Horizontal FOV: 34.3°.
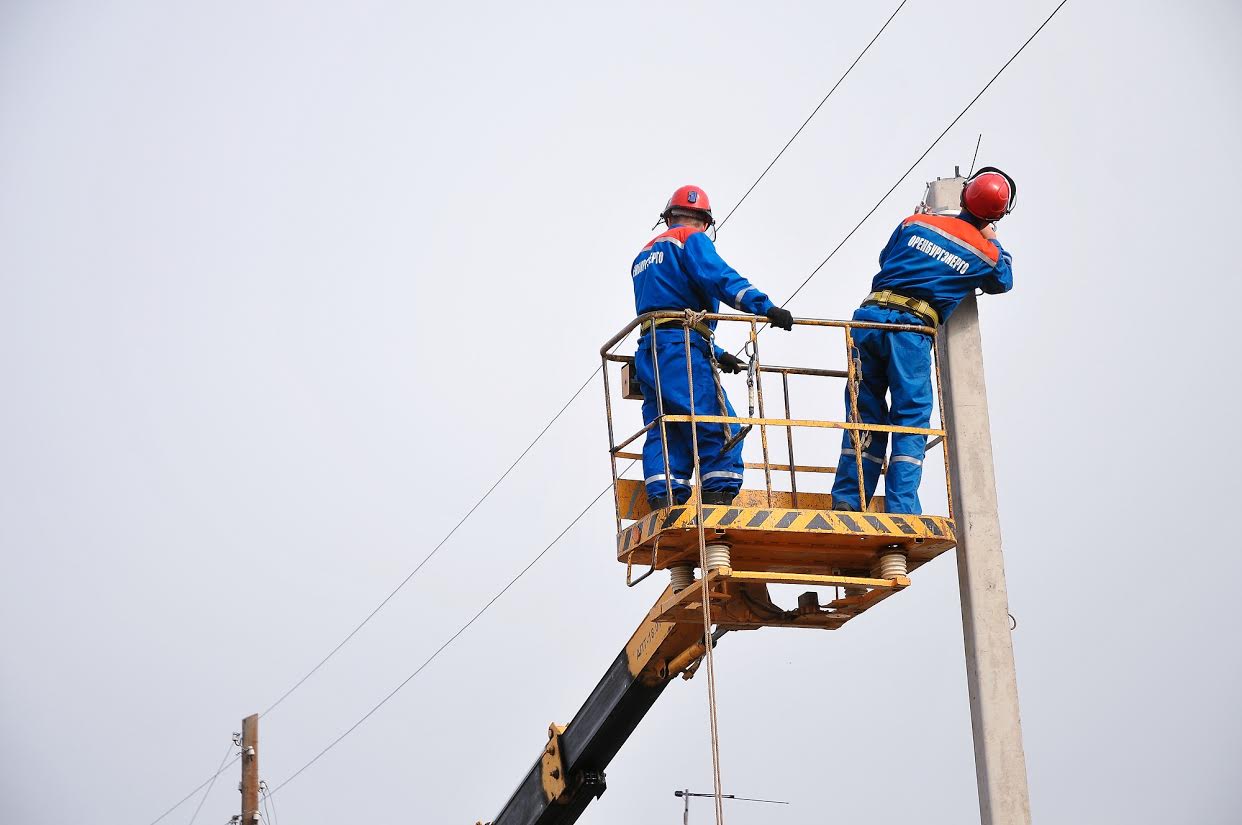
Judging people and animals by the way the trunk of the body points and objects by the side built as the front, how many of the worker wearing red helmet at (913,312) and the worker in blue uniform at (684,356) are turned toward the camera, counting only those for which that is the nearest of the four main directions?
0

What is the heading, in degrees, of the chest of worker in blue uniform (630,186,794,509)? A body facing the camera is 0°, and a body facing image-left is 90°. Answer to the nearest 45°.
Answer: approximately 225°

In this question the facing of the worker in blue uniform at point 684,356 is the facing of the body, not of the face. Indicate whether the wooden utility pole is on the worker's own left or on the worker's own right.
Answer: on the worker's own left

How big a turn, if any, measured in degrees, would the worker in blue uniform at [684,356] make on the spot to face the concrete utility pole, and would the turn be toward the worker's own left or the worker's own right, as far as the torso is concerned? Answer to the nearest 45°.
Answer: approximately 45° to the worker's own right

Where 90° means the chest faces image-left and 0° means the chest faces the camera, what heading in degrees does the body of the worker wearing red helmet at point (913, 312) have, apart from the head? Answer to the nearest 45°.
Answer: approximately 225°

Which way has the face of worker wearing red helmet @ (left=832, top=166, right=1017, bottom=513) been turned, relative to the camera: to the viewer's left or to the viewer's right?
to the viewer's right
